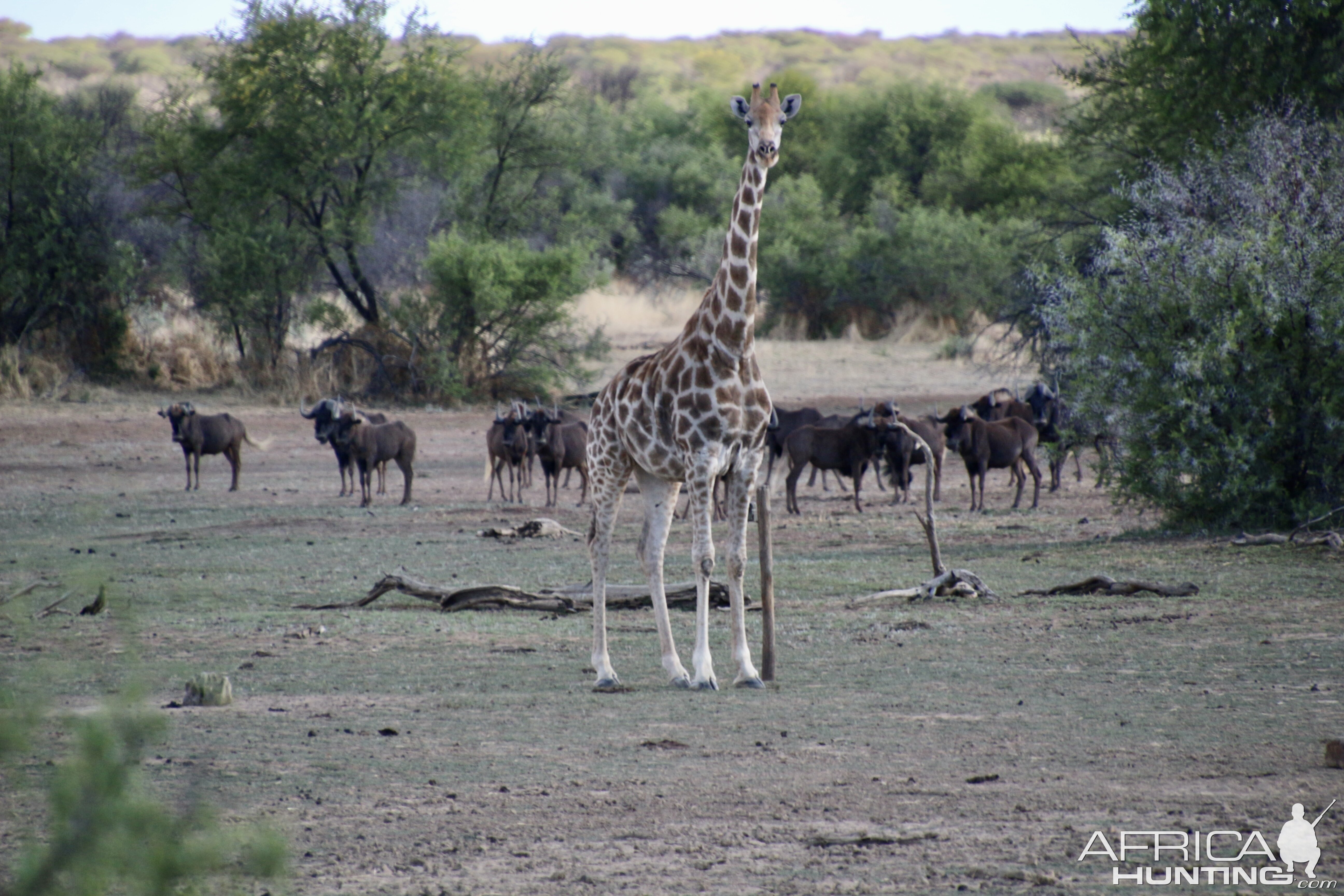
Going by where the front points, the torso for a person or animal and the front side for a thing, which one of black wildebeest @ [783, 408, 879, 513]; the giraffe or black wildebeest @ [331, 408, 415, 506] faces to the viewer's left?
black wildebeest @ [331, 408, 415, 506]

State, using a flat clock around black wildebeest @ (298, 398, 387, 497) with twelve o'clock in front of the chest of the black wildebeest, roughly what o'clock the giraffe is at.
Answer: The giraffe is roughly at 10 o'clock from the black wildebeest.

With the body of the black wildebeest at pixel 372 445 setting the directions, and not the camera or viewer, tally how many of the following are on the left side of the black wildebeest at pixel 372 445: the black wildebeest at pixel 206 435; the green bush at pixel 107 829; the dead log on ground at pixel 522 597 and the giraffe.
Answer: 3

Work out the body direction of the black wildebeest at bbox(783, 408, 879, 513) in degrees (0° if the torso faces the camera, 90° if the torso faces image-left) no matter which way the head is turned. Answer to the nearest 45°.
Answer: approximately 270°

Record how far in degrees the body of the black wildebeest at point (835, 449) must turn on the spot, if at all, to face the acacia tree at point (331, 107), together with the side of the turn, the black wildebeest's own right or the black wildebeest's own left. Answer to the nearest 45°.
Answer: approximately 135° to the black wildebeest's own left

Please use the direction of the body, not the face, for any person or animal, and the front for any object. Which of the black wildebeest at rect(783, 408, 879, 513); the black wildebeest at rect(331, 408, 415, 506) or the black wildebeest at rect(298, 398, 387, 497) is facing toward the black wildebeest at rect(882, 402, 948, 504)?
the black wildebeest at rect(783, 408, 879, 513)

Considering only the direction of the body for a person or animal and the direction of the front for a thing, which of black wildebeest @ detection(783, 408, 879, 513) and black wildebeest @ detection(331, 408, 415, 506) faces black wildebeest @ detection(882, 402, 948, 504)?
black wildebeest @ detection(783, 408, 879, 513)

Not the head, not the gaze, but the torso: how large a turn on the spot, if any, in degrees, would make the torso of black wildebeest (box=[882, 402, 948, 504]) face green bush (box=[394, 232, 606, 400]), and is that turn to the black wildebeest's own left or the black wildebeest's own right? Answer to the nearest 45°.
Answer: approximately 90° to the black wildebeest's own right

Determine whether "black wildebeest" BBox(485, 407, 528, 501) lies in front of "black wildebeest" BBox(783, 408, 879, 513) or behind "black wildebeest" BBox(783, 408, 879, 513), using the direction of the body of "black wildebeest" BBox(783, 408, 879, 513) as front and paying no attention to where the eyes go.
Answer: behind

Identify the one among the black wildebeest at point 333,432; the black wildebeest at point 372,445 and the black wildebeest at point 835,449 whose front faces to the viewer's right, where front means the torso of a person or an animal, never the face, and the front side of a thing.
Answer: the black wildebeest at point 835,449

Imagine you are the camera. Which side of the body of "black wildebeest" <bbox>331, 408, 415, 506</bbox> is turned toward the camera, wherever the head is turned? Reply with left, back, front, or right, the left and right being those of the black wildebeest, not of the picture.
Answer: left
